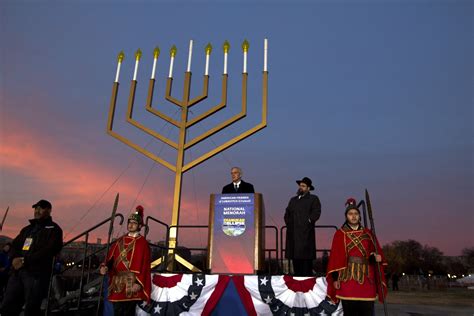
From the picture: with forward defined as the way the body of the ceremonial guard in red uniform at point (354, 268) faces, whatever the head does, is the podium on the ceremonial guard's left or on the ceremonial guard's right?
on the ceremonial guard's right

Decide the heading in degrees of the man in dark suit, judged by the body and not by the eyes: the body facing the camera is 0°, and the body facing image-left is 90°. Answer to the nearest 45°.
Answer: approximately 0°

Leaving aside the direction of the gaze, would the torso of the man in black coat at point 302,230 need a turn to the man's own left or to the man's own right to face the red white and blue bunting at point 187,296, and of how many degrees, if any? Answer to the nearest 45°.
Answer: approximately 45° to the man's own right

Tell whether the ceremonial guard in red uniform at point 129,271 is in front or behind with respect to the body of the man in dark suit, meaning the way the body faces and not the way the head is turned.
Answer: in front

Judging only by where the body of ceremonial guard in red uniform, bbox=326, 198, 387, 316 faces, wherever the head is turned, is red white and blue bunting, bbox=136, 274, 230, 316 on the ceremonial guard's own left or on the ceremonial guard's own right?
on the ceremonial guard's own right

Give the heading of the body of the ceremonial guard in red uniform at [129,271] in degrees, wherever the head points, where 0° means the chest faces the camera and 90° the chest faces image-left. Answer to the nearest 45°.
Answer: approximately 45°

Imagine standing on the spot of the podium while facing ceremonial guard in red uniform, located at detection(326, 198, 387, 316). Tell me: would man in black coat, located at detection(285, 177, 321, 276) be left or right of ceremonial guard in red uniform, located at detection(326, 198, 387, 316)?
left

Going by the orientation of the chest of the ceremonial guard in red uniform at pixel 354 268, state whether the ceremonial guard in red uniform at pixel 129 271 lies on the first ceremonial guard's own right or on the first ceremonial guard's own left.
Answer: on the first ceremonial guard's own right

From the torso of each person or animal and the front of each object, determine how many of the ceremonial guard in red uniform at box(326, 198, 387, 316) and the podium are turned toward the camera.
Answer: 2
